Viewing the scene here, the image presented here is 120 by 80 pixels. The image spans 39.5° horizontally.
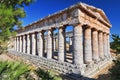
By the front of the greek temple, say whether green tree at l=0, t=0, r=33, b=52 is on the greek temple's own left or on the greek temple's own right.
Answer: on the greek temple's own right
